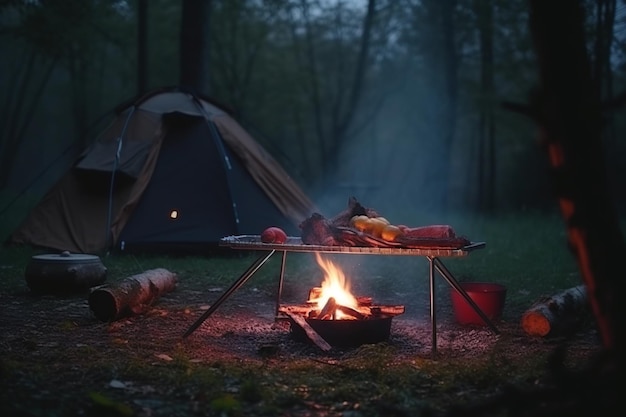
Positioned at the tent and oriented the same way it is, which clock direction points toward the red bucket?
The red bucket is roughly at 11 o'clock from the tent.

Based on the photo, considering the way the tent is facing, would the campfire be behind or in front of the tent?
in front

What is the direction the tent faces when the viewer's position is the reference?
facing the viewer

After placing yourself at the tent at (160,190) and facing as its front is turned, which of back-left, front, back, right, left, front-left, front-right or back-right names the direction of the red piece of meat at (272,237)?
front

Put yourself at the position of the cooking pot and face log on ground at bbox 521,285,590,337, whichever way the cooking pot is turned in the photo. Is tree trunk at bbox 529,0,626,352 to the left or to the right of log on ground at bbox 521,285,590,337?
right

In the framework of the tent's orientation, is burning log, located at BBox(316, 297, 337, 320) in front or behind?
in front

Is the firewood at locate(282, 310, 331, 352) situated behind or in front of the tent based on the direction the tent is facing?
in front

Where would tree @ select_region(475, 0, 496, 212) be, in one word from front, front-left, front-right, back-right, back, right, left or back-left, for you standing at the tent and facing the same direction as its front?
back-left

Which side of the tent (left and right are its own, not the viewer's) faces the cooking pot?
front

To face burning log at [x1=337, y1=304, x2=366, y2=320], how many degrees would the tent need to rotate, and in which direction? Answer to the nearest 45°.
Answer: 0° — it already faces it

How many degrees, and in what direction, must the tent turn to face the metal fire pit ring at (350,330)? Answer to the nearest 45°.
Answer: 0° — it already faces it

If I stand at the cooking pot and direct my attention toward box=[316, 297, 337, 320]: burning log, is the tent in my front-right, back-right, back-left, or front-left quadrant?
back-left

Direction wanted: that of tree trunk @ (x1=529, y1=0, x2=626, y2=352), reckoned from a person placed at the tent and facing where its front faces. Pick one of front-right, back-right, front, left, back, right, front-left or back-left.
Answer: front

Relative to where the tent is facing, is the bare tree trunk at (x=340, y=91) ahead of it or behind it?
behind
